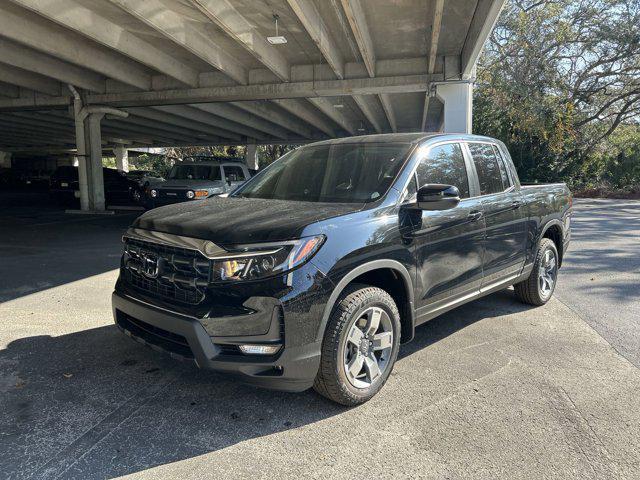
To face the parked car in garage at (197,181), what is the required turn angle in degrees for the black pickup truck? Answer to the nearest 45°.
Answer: approximately 135° to its right

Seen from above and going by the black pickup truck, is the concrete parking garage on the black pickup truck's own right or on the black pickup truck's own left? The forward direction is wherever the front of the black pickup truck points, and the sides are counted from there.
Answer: on the black pickup truck's own right

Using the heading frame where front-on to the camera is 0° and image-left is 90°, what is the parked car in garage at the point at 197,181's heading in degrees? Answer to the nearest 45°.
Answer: approximately 45°

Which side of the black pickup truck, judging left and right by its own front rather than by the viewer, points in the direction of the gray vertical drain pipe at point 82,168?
right

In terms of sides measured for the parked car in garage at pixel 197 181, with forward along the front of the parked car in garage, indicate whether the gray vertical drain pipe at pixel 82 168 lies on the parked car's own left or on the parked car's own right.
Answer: on the parked car's own right

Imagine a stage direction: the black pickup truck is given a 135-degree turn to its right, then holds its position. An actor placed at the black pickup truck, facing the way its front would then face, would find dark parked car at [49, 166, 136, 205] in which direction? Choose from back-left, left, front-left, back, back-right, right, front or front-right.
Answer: front-left

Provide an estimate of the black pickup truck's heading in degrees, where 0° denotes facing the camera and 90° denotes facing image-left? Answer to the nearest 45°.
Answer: approximately 45°

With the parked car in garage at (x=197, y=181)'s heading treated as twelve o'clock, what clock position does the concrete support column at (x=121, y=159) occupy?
The concrete support column is roughly at 4 o'clock from the parked car in garage.

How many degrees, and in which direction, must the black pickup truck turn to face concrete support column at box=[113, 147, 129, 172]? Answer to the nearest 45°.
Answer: approximately 90° to its right

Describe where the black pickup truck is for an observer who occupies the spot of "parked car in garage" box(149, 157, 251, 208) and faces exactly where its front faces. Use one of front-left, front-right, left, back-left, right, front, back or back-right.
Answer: front-left
